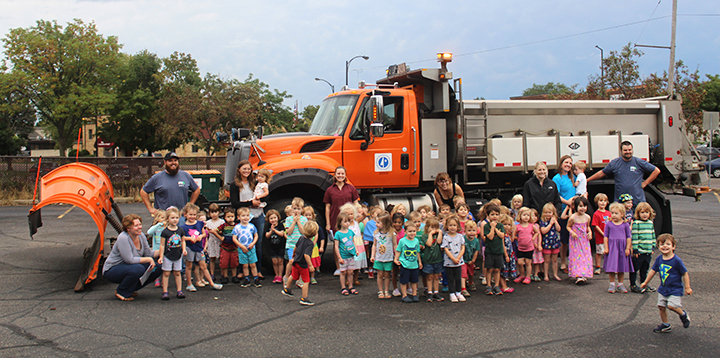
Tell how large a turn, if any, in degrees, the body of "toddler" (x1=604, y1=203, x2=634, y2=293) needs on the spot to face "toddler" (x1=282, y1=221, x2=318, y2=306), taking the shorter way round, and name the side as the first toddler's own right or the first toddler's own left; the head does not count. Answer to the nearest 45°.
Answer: approximately 45° to the first toddler's own right

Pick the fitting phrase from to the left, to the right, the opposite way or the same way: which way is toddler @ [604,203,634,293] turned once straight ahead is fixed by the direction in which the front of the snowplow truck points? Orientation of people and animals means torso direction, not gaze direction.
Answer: to the left

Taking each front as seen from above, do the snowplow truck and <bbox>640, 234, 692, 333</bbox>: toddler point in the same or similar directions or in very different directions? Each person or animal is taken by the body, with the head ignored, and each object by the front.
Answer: same or similar directions

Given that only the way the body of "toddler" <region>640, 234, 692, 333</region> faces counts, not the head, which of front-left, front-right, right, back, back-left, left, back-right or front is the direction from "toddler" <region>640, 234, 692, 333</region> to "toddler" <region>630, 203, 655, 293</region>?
back-right

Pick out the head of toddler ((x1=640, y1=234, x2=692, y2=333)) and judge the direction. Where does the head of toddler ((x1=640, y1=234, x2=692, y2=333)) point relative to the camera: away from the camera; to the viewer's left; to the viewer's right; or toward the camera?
toward the camera

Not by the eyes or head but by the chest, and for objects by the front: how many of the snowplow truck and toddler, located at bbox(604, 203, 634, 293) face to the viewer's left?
1

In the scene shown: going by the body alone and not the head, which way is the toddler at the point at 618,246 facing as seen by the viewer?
toward the camera

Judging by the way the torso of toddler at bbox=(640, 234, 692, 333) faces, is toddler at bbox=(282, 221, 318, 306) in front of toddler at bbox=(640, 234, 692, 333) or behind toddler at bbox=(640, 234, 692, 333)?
in front

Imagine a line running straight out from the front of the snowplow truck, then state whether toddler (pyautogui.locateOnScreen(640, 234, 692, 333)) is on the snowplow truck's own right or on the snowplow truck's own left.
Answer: on the snowplow truck's own left

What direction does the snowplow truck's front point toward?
to the viewer's left

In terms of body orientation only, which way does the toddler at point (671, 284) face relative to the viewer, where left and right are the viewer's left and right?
facing the viewer and to the left of the viewer

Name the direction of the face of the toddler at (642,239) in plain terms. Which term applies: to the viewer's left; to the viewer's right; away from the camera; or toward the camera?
toward the camera

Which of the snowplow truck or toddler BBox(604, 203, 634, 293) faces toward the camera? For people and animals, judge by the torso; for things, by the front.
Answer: the toddler
